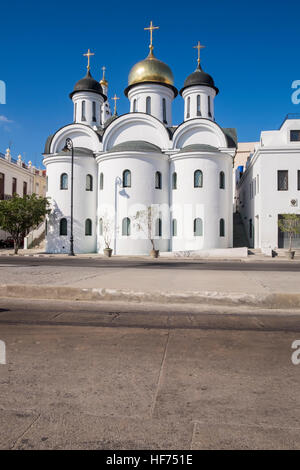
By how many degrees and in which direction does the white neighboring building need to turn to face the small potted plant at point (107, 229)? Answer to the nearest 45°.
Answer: approximately 90° to its right

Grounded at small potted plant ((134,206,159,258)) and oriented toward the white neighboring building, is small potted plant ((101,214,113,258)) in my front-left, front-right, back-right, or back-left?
back-left

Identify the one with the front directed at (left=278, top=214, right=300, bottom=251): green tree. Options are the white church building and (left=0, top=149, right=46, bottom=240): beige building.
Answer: the beige building

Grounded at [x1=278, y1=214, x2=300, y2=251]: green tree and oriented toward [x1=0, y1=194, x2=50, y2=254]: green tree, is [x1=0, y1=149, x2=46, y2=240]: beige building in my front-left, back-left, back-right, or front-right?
front-right

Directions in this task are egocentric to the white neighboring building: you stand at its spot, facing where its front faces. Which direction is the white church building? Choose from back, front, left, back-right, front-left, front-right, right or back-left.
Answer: right

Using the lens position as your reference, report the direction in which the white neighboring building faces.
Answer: facing the viewer

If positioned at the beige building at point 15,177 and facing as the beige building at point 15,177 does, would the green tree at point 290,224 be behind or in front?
in front

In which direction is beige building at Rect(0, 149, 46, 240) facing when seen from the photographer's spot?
facing the viewer and to the right of the viewer
